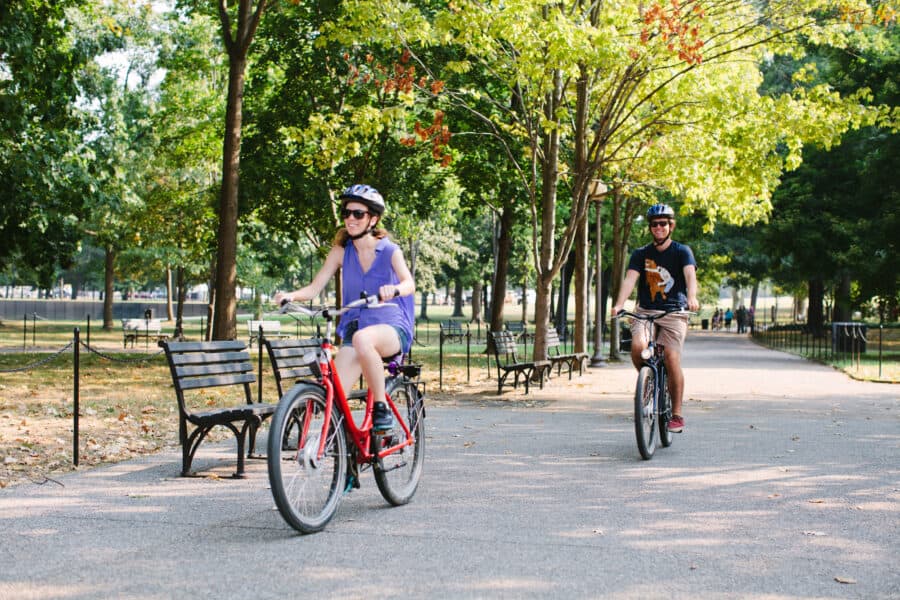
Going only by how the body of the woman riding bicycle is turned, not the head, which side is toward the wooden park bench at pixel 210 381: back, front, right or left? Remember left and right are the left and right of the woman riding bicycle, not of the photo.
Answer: right

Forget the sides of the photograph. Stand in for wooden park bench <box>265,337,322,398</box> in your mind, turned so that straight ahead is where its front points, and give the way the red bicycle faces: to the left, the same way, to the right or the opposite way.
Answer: to the right

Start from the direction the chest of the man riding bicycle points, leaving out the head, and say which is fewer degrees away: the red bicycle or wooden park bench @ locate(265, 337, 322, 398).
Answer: the red bicycle

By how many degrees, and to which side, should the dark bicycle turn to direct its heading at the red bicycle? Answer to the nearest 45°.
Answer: approximately 45° to its right

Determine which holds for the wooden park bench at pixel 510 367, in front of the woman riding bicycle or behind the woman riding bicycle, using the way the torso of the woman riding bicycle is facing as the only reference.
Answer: behind

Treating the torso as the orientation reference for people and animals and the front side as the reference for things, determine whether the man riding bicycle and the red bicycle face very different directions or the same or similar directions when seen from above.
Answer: same or similar directions

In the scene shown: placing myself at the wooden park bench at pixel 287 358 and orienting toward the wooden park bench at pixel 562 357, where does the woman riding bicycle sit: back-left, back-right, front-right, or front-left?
back-right

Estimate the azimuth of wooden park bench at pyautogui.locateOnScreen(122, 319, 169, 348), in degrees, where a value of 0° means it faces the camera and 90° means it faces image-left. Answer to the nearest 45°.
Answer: approximately 315°

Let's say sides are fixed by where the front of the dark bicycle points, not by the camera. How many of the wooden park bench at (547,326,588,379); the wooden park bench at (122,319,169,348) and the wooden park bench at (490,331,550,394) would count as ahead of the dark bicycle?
0

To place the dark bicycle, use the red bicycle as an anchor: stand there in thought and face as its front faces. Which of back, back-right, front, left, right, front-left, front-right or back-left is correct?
back

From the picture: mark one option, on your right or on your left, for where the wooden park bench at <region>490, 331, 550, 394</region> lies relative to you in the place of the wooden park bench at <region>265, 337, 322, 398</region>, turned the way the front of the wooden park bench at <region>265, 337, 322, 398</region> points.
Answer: on your left

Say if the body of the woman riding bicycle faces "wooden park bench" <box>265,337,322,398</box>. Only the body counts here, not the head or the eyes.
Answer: no

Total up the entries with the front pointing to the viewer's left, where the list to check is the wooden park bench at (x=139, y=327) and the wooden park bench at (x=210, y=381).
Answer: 0

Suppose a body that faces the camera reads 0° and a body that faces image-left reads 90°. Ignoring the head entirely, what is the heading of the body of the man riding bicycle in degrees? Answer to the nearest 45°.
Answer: approximately 0°

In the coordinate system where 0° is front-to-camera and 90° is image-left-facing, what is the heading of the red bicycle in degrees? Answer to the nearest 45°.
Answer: approximately 45°

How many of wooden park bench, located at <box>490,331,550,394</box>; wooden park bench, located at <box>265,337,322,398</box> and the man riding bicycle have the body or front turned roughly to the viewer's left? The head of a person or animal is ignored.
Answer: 0

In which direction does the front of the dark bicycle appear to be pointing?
toward the camera

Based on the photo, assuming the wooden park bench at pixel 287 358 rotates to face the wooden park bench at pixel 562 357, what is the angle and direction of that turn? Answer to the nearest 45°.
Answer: approximately 90° to its left
